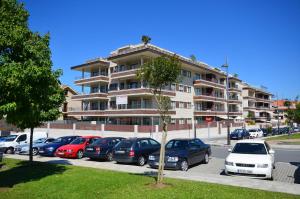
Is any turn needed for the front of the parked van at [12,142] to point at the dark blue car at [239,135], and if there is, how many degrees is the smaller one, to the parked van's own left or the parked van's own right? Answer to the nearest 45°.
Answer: approximately 135° to the parked van's own left

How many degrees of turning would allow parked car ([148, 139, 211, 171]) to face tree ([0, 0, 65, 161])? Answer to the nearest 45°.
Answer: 0° — it already faces it

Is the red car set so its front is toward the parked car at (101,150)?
no

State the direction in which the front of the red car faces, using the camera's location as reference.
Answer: facing the viewer and to the left of the viewer

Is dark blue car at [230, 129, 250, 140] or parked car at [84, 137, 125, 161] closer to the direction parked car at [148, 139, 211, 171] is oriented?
the parked car

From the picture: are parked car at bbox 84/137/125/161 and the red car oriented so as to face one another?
no

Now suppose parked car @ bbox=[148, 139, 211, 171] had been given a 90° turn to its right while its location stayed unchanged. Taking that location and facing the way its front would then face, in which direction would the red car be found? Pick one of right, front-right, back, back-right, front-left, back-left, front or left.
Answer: front

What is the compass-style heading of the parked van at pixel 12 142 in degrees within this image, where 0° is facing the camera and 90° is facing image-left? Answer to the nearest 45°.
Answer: approximately 45°

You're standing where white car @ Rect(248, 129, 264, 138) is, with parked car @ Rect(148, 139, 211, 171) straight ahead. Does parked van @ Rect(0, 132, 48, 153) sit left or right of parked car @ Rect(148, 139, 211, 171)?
right

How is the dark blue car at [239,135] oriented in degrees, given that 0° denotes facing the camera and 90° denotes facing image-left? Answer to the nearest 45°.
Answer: approximately 45°

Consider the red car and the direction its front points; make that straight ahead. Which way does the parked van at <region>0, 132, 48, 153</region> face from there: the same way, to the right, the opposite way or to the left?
the same way

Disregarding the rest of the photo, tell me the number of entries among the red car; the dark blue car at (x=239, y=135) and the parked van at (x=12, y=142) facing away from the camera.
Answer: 0

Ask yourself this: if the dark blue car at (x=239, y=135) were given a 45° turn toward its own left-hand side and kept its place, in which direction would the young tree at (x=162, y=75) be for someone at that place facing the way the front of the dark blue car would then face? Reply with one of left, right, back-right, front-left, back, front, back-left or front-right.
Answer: front

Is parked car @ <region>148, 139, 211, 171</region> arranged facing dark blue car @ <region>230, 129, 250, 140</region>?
no

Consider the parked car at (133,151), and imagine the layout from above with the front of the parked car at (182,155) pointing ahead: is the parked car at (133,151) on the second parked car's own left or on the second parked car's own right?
on the second parked car's own right

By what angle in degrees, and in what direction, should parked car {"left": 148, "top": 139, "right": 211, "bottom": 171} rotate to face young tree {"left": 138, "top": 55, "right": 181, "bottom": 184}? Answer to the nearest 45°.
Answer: approximately 45° to its left

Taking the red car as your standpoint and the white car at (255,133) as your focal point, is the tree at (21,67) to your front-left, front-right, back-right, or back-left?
back-right

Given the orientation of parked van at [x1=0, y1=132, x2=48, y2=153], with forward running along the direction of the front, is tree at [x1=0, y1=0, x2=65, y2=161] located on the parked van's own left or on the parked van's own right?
on the parked van's own left
